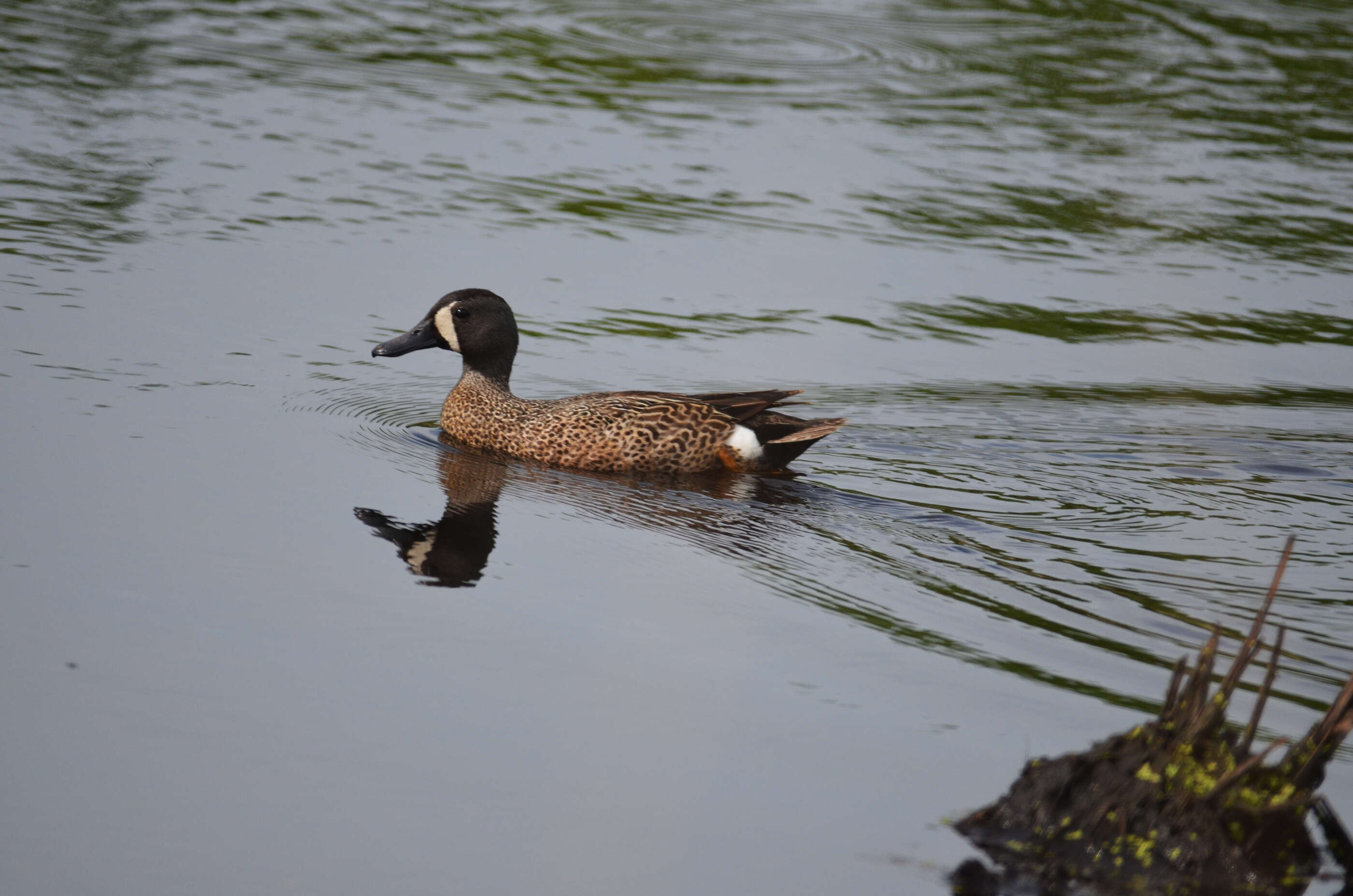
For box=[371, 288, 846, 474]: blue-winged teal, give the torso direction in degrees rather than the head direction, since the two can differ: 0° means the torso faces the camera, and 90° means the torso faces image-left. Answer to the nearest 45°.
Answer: approximately 90°
